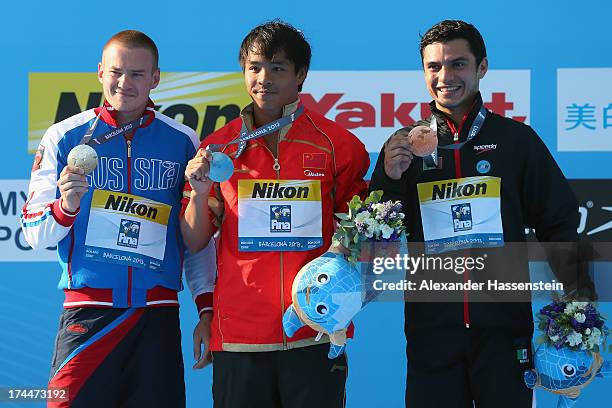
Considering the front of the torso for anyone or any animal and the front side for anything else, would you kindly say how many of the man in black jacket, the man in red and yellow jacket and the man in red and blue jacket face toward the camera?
3

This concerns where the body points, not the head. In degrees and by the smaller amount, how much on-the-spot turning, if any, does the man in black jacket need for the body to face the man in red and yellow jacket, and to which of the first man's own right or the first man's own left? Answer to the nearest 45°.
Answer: approximately 90° to the first man's own right

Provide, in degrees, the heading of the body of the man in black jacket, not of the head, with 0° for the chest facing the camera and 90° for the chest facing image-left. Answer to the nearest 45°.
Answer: approximately 0°

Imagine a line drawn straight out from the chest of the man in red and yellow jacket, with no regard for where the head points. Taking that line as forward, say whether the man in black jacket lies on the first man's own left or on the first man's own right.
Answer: on the first man's own left

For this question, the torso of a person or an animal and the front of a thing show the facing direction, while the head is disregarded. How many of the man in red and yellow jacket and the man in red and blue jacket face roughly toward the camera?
2

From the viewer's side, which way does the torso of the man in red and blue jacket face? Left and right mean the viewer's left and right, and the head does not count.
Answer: facing the viewer

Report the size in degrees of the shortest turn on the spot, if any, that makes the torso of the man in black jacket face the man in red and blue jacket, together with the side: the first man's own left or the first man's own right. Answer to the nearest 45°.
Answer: approximately 90° to the first man's own right
